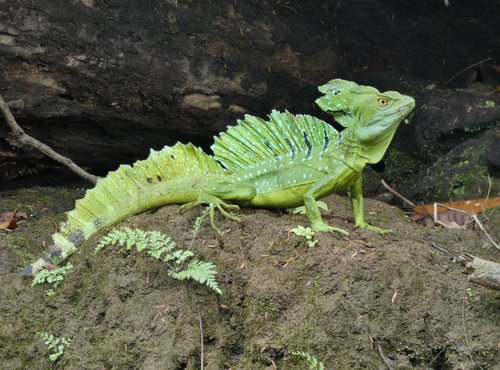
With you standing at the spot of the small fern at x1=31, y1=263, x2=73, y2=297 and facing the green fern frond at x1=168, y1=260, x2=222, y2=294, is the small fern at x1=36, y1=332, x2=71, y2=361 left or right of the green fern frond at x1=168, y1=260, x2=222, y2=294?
right

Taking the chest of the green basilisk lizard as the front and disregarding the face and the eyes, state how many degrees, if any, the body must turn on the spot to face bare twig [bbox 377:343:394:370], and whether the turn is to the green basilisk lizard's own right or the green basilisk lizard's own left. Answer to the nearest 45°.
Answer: approximately 90° to the green basilisk lizard's own right

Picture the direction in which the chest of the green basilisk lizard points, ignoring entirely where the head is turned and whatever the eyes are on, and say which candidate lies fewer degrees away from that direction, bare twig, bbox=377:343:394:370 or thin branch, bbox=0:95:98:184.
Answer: the bare twig

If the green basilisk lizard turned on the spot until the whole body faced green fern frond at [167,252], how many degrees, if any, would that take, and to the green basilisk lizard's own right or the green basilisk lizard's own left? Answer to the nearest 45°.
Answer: approximately 135° to the green basilisk lizard's own right

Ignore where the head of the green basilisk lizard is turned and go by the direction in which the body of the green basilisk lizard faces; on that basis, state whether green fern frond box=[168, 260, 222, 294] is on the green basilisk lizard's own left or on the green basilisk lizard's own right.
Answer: on the green basilisk lizard's own right

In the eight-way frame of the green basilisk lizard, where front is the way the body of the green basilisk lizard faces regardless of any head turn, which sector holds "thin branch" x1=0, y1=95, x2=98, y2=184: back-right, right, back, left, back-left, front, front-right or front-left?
back-left

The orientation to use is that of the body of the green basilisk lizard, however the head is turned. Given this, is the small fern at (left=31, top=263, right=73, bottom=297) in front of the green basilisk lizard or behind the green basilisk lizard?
behind

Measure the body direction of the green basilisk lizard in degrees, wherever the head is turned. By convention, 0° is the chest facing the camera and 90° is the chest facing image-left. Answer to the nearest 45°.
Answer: approximately 270°

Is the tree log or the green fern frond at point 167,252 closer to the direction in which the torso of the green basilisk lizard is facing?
the tree log

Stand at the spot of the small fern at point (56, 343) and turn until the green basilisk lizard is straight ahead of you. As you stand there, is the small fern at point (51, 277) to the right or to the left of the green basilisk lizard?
left
